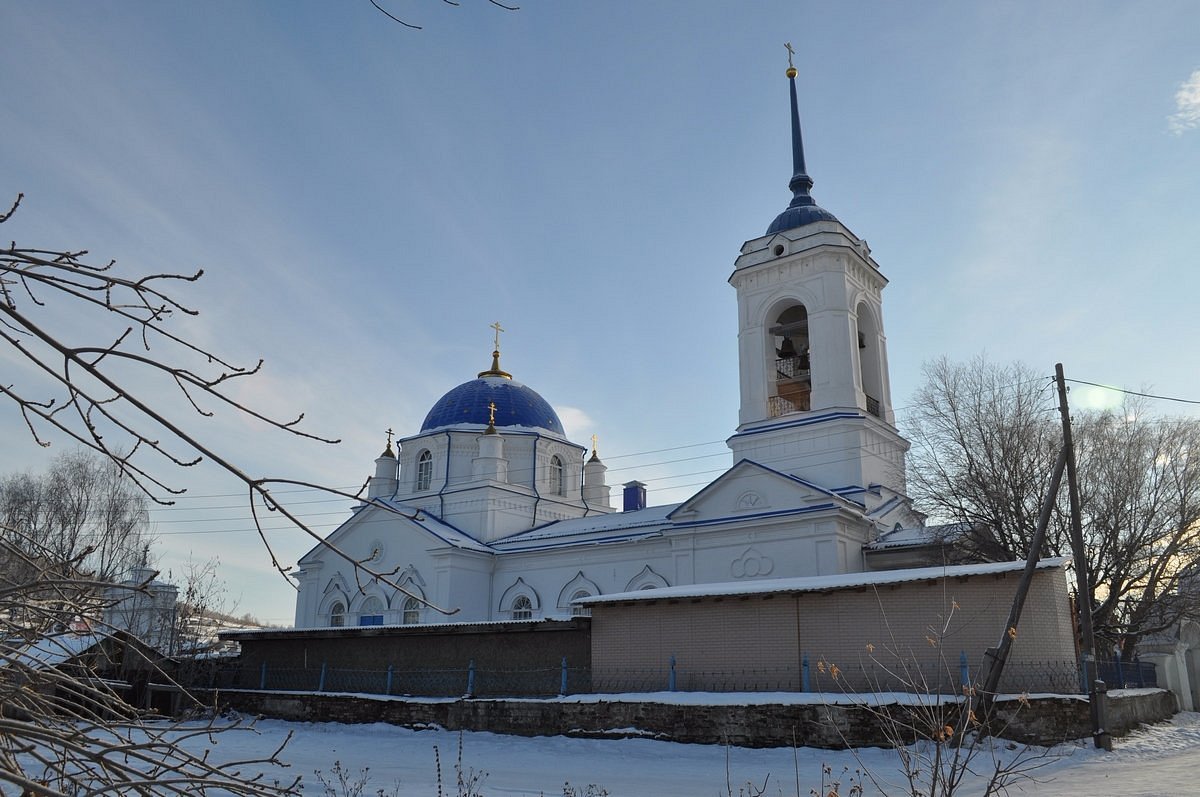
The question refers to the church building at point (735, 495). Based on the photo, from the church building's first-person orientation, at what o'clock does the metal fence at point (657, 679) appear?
The metal fence is roughly at 2 o'clock from the church building.

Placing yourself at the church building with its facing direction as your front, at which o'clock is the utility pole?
The utility pole is roughly at 1 o'clock from the church building.

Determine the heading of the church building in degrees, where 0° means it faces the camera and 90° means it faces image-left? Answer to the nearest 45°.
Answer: approximately 315°
